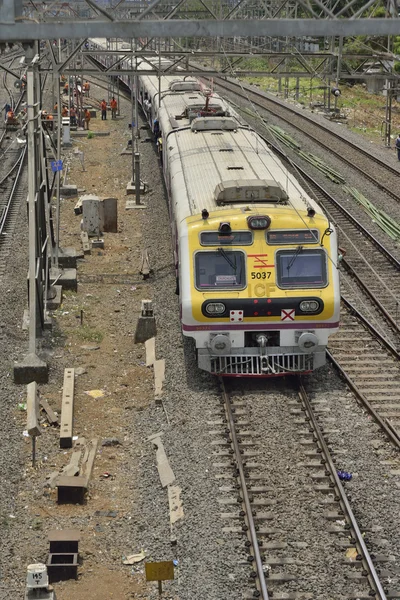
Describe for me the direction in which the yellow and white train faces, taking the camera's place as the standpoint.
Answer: facing the viewer

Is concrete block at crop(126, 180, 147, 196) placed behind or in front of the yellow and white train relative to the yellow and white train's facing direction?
behind

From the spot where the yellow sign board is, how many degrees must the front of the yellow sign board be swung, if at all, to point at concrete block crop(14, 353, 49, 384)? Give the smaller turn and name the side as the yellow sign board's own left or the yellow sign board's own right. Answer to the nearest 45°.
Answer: approximately 180°

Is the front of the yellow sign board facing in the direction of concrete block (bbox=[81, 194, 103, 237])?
no

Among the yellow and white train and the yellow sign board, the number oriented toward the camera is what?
2

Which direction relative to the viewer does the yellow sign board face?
toward the camera

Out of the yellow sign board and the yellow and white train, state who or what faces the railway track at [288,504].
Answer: the yellow and white train

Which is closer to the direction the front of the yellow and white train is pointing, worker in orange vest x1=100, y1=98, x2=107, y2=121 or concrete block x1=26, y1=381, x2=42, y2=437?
the concrete block

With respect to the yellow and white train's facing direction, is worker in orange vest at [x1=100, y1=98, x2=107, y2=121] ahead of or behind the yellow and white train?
behind

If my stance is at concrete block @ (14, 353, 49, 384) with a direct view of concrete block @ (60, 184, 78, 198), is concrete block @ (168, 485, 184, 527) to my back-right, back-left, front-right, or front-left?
back-right

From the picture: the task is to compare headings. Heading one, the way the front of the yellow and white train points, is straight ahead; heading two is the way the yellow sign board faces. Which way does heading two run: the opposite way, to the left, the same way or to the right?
the same way

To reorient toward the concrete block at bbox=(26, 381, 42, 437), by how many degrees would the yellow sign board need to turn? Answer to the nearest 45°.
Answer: approximately 180°

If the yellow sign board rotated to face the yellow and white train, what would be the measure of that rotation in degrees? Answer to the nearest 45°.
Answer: approximately 180°

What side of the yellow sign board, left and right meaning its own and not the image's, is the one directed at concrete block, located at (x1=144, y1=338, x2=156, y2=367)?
back

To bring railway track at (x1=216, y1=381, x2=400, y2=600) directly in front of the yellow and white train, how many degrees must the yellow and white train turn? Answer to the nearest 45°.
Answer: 0° — it already faces it

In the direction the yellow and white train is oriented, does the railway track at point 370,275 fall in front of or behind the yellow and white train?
behind

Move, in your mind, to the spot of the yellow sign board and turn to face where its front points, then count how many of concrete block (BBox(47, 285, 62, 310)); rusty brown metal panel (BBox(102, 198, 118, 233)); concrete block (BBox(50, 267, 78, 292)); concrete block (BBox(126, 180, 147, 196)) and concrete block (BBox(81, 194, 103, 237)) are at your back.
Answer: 5
